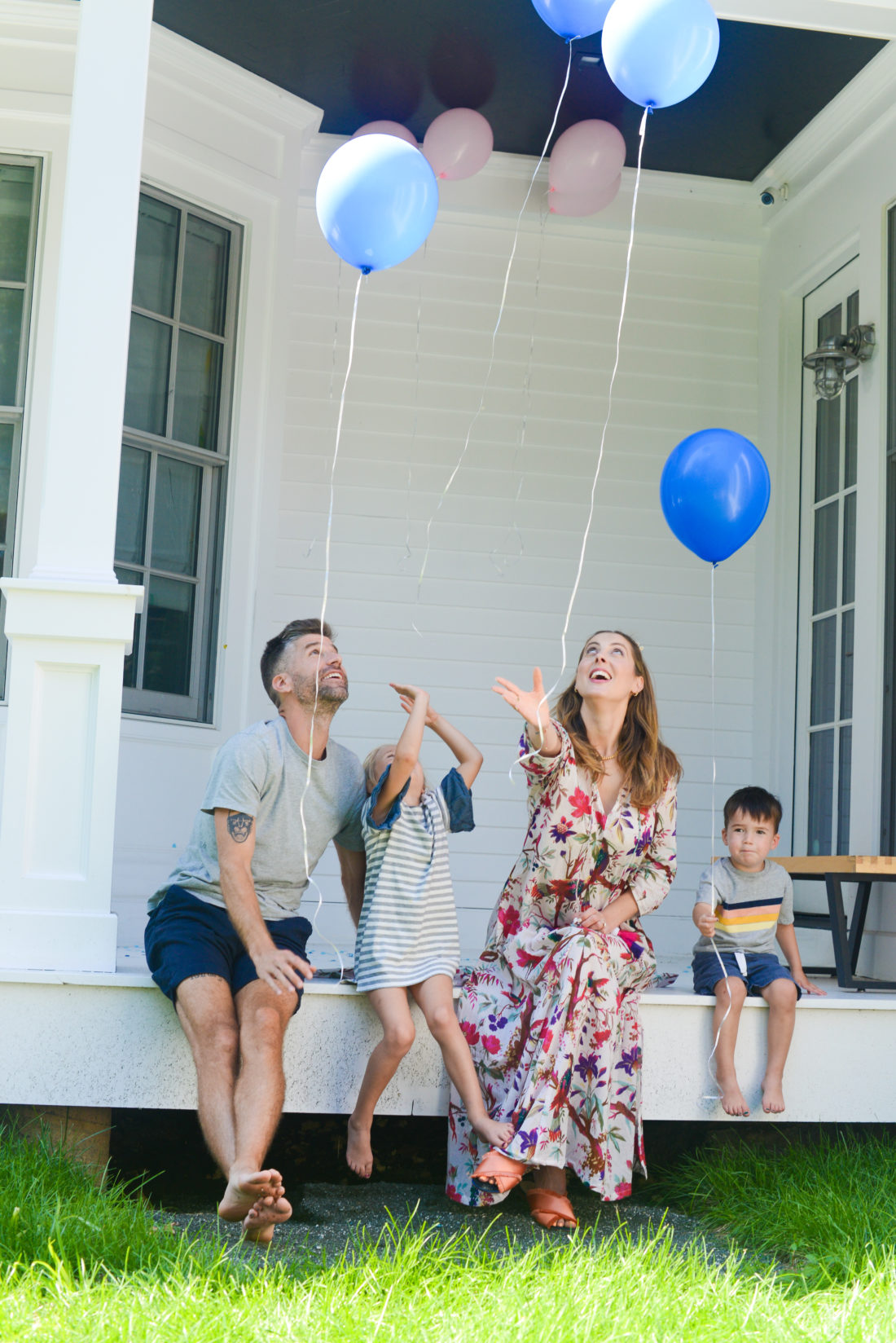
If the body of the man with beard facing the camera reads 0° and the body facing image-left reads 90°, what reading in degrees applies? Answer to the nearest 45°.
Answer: approximately 315°

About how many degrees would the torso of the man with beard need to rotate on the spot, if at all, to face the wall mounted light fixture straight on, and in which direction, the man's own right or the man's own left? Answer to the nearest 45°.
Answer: approximately 90° to the man's own left

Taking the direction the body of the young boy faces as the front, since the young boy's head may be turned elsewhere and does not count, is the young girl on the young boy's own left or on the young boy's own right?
on the young boy's own right

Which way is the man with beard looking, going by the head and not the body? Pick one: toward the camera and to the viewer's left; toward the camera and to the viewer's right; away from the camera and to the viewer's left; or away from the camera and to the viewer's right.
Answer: toward the camera and to the viewer's right
